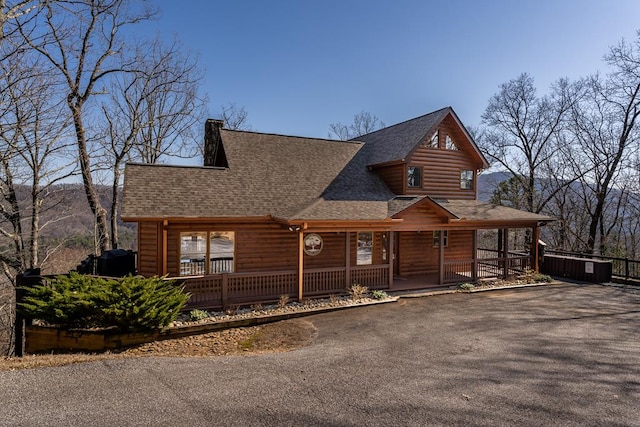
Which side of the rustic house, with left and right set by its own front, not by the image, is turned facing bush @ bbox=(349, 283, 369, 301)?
front

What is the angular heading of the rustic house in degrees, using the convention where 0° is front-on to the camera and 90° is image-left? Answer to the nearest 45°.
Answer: approximately 315°

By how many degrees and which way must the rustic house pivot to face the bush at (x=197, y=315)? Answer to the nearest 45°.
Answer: approximately 90° to its right

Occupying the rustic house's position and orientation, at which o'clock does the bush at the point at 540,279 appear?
The bush is roughly at 10 o'clock from the rustic house.

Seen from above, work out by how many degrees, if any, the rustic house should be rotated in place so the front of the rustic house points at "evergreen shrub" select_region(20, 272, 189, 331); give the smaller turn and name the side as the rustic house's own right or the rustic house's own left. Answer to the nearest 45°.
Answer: approximately 90° to the rustic house's own right
